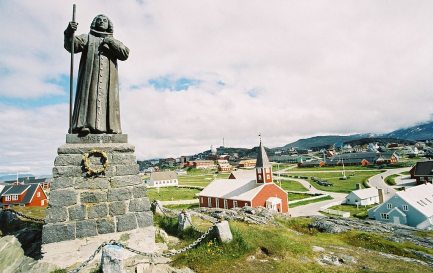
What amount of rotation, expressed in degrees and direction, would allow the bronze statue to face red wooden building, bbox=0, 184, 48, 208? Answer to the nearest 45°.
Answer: approximately 180°

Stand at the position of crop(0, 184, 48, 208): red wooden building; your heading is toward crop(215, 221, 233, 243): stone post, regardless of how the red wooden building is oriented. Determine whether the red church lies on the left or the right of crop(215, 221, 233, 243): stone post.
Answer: left

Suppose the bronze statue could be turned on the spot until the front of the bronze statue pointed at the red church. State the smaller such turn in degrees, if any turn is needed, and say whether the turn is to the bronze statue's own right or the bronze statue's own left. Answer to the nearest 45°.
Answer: approximately 135° to the bronze statue's own left

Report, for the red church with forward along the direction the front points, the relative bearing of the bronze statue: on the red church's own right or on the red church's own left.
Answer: on the red church's own right

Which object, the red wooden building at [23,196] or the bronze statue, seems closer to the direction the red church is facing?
the bronze statue

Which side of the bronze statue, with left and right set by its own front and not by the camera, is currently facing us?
front

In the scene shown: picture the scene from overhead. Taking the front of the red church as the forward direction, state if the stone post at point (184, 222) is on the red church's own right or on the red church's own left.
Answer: on the red church's own right

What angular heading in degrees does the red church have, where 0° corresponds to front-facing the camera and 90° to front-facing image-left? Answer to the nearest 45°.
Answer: approximately 315°

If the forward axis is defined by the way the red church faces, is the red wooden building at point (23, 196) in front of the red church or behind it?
behind

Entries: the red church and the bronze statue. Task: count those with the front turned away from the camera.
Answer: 0
